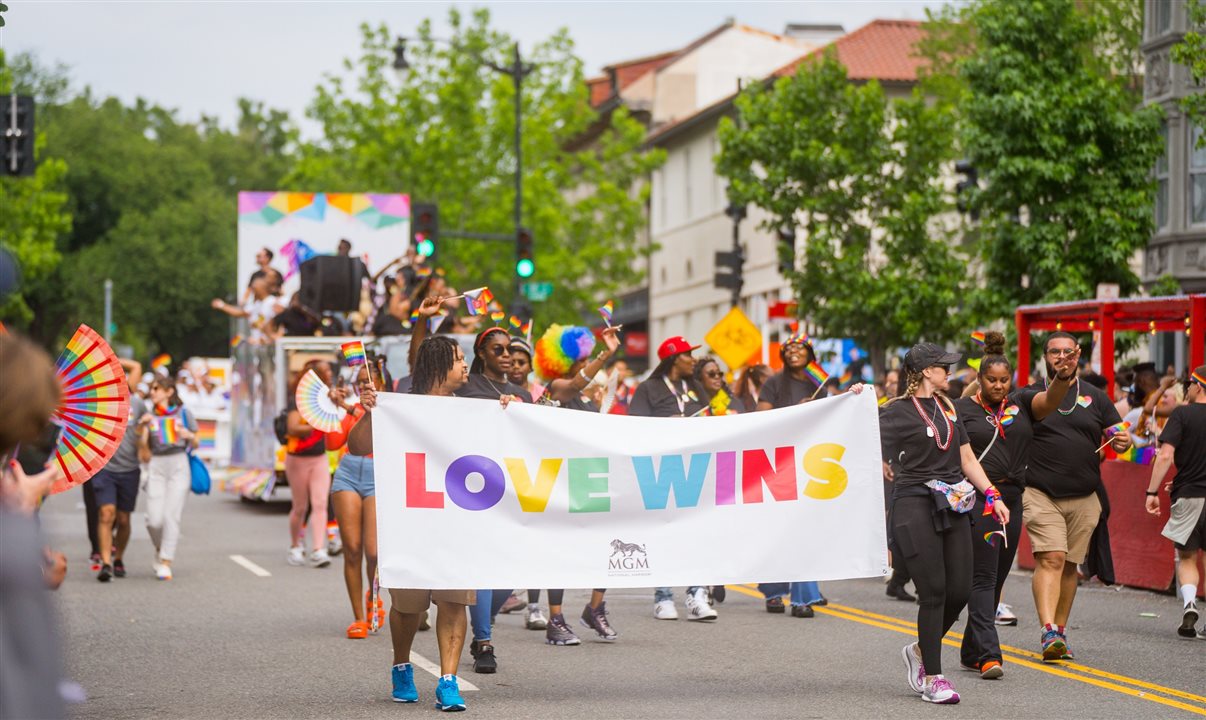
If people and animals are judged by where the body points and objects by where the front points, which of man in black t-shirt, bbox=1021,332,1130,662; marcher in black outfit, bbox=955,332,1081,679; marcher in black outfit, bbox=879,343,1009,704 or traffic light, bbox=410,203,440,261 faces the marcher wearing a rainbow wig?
the traffic light

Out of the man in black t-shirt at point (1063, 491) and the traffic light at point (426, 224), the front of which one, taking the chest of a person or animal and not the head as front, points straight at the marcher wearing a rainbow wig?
the traffic light

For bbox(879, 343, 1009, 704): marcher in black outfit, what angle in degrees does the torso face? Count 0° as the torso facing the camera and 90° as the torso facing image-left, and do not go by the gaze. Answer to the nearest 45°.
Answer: approximately 315°

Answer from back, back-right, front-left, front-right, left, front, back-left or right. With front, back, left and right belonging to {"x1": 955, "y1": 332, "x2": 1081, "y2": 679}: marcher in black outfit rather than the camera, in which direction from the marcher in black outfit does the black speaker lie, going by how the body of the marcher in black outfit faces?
back-right

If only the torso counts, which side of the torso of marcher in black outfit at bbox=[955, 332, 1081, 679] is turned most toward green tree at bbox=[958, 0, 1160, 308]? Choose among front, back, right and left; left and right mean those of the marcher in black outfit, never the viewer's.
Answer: back

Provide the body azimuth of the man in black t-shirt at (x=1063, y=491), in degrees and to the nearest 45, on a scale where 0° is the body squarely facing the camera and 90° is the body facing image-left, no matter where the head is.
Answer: approximately 0°

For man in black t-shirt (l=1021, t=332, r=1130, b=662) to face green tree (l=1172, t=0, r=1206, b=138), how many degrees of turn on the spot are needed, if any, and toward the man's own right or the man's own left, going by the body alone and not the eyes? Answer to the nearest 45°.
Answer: approximately 180°
